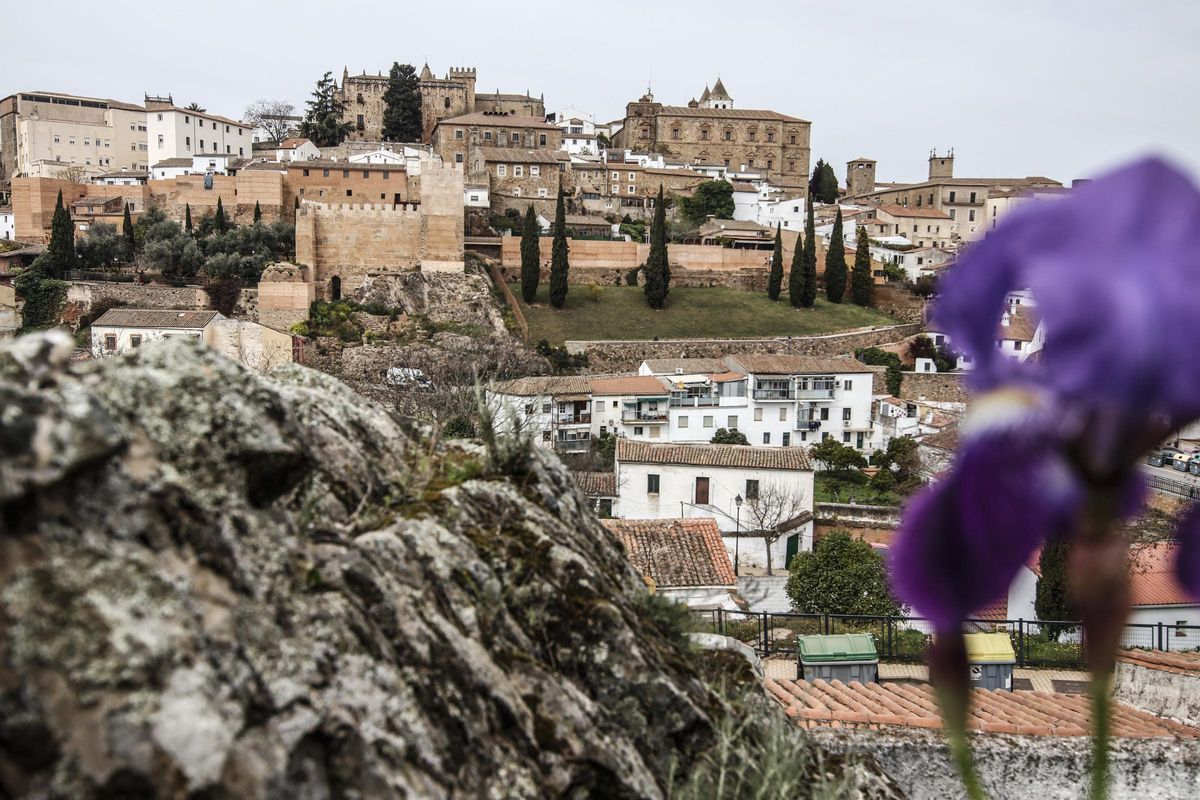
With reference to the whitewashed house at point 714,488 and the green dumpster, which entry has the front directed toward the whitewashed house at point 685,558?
the whitewashed house at point 714,488

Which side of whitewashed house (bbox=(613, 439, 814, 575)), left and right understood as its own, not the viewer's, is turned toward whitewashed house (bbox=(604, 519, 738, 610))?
front

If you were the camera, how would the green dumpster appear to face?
facing the viewer

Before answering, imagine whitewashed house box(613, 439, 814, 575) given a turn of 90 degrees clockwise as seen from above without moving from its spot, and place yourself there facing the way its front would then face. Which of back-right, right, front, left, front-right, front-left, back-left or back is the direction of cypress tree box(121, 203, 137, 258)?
front-right

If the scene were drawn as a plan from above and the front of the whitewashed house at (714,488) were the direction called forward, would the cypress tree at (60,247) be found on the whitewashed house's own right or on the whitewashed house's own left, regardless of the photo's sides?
on the whitewashed house's own right

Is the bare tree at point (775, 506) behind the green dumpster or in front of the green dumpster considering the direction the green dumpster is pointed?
behind

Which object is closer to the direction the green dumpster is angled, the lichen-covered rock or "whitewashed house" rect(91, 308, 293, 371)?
the lichen-covered rock

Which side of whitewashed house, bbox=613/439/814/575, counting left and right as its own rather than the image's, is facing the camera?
front

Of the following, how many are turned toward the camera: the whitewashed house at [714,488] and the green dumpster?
2

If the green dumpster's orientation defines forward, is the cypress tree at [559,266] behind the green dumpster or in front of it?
behind

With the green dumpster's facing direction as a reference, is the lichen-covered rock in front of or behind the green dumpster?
in front

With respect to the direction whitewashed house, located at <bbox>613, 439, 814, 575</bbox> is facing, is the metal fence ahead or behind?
ahead

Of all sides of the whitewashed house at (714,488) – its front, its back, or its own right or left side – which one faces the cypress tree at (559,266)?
back

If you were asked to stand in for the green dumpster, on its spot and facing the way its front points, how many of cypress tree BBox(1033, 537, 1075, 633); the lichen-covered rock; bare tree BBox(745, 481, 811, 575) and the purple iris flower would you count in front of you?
2

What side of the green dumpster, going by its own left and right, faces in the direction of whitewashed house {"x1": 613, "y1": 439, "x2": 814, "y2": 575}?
back

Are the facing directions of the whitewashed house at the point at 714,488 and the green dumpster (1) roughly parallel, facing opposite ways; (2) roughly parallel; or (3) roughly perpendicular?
roughly parallel
